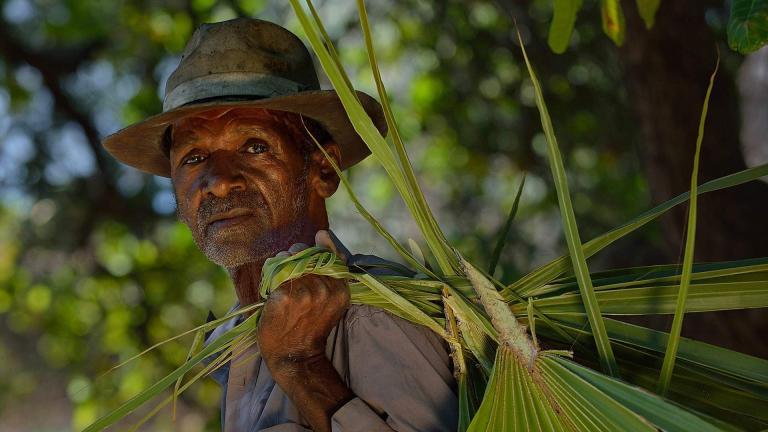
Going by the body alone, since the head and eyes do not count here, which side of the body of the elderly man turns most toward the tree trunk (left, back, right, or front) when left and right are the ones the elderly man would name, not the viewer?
back

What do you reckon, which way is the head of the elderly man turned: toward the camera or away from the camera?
toward the camera
